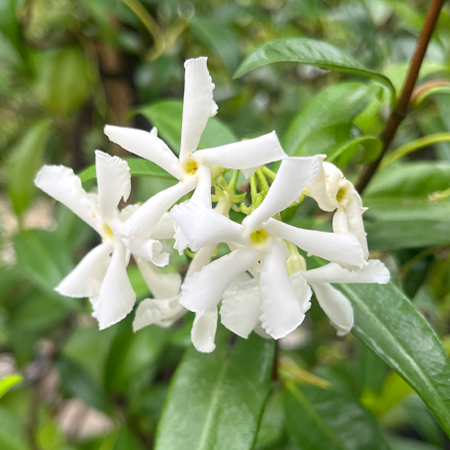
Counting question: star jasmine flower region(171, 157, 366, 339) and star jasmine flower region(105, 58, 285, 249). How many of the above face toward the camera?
2

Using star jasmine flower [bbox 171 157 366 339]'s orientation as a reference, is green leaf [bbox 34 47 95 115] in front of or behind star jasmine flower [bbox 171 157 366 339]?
behind

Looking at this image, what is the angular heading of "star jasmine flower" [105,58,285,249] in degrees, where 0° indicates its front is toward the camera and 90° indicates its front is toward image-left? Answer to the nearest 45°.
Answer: approximately 0°

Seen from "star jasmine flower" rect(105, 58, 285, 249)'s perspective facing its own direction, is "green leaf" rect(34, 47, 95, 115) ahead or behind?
behind

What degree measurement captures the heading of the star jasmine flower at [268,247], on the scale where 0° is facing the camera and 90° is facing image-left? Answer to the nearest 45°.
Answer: approximately 0°
